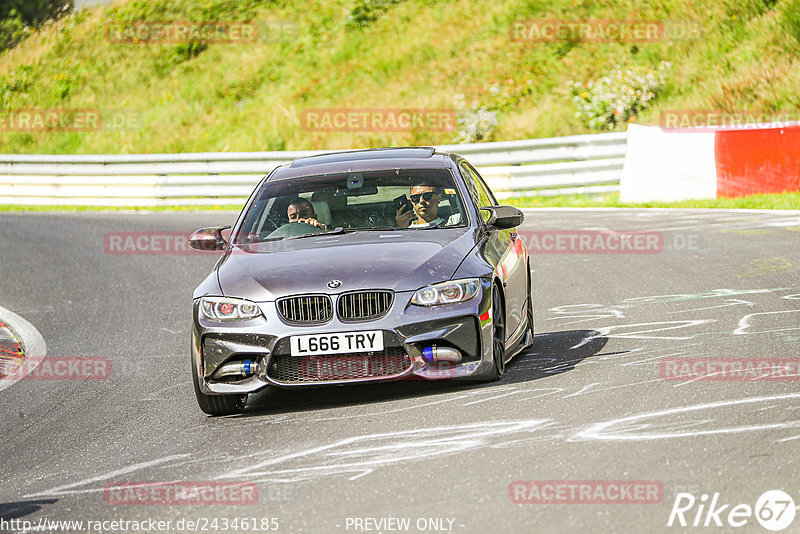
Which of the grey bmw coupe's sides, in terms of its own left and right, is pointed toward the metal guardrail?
back

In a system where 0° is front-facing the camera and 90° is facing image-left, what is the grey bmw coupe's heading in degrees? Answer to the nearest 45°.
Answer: approximately 0°

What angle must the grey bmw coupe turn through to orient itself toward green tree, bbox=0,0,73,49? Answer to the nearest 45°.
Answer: approximately 180°
